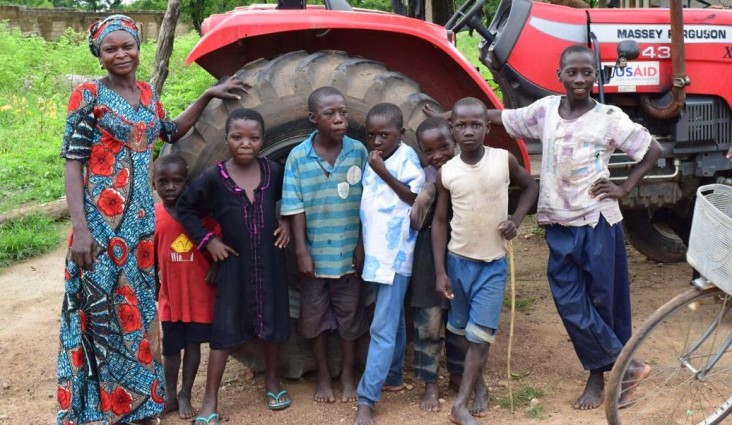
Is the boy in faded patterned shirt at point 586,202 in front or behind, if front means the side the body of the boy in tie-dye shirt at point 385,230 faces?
behind

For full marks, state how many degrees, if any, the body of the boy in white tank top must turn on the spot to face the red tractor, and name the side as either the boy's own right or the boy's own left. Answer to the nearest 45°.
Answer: approximately 180°

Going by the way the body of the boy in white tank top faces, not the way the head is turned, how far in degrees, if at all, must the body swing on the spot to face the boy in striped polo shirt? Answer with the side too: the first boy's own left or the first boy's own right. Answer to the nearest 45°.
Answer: approximately 90° to the first boy's own right

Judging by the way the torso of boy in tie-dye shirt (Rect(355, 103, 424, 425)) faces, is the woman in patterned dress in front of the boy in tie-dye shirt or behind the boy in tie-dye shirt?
in front

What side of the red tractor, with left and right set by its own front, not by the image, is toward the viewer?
right

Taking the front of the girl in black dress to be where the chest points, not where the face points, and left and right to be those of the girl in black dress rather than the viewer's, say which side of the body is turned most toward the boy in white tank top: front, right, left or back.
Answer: left

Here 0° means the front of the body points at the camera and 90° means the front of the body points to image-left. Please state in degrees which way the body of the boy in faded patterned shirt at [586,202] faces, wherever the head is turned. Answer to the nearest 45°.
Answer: approximately 0°

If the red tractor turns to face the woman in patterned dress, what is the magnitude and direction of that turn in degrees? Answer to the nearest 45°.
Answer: approximately 135° to its right
